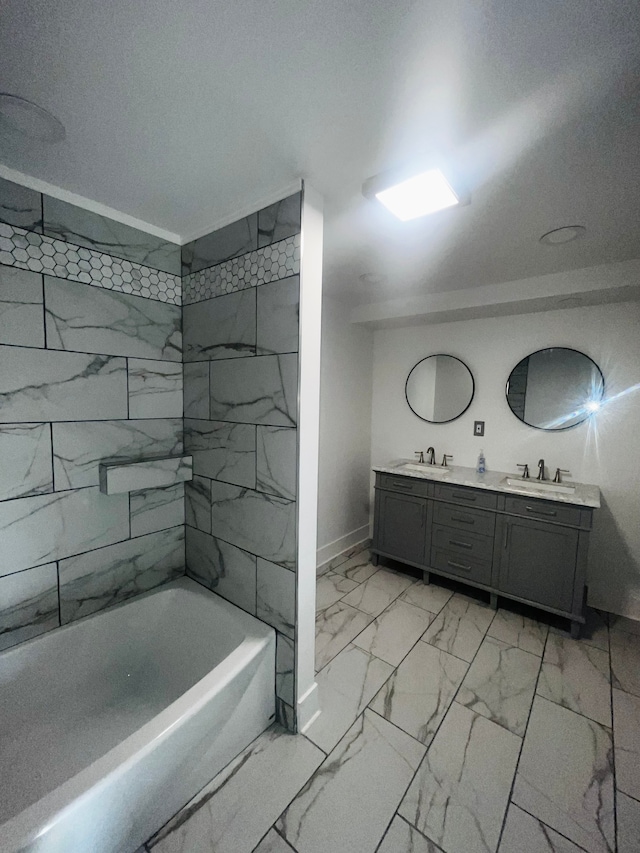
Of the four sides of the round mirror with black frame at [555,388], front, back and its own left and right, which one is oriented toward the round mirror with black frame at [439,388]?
right

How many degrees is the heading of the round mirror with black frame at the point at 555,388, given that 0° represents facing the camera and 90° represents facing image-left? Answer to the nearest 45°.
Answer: approximately 0°

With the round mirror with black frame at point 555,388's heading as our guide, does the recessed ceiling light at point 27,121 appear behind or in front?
in front

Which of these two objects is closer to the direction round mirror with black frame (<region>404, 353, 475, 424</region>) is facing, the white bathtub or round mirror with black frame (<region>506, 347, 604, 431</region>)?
the white bathtub

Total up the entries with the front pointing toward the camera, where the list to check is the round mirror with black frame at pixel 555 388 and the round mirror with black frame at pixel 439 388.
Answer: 2

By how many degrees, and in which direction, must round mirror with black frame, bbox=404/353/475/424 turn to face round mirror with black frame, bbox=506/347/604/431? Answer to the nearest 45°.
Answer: approximately 90° to its left

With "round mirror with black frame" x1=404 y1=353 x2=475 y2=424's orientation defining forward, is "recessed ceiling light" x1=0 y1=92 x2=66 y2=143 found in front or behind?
in front

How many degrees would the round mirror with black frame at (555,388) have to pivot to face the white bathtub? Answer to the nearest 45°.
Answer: approximately 45° to its right

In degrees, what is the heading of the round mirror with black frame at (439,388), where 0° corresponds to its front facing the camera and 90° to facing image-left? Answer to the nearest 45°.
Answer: approximately 0°
